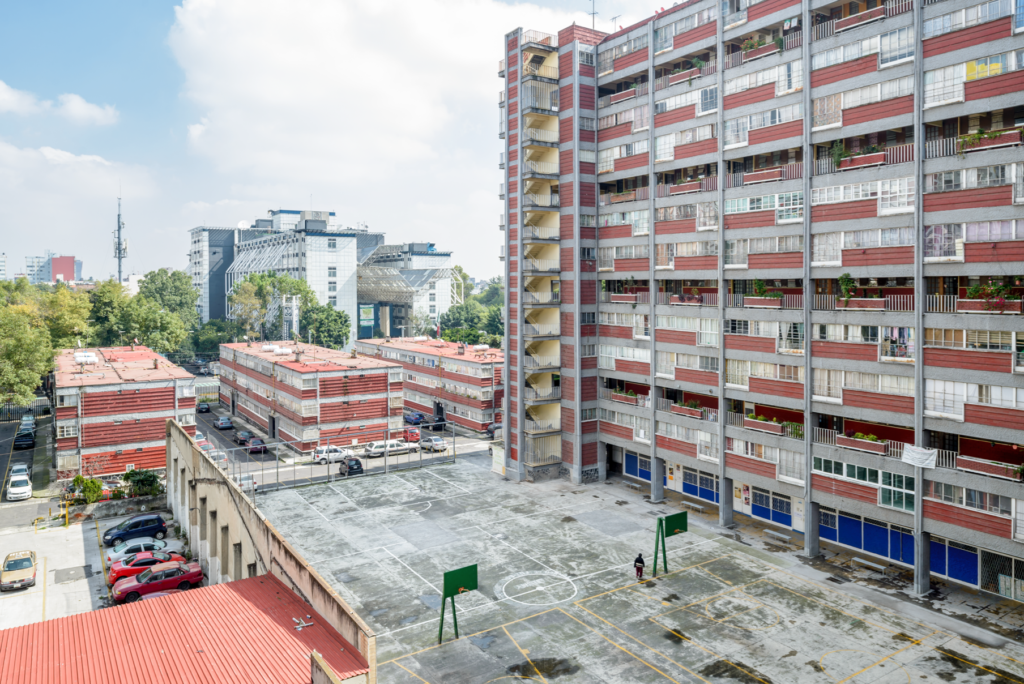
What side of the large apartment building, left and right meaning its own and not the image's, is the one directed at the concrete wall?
front

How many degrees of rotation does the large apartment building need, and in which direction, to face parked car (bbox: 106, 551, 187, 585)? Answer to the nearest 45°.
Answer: approximately 45° to its right

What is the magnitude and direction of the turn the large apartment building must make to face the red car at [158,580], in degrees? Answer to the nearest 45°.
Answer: approximately 45° to its right

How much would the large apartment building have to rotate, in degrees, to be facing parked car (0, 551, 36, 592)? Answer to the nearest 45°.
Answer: approximately 45° to its right

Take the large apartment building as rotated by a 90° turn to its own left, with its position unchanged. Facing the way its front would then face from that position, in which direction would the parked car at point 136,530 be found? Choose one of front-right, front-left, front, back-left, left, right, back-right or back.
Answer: back-right

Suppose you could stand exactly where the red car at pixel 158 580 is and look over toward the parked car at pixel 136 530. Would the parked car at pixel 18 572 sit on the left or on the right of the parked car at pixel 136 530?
left

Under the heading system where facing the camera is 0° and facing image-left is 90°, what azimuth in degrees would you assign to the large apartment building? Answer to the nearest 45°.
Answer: approximately 45°

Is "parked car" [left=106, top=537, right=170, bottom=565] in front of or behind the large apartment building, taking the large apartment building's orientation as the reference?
in front
